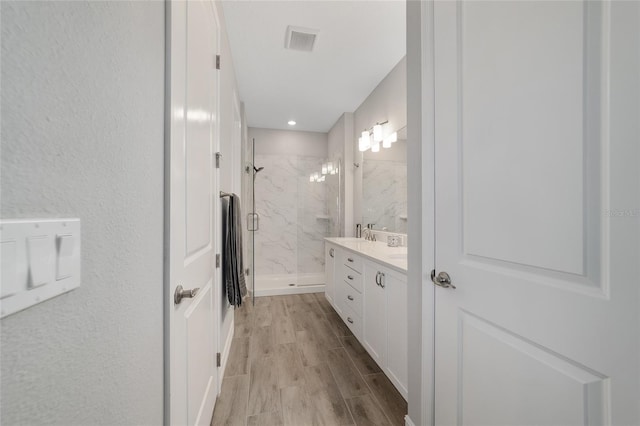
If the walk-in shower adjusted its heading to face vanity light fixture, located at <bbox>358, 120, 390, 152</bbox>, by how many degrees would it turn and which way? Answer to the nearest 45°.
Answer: approximately 45° to its left

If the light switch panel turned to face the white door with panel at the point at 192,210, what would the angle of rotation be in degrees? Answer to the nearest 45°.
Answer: approximately 90° to its left

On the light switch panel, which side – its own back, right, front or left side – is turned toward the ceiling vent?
left

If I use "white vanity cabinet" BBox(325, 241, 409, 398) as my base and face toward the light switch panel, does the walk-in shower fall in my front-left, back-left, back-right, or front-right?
back-right

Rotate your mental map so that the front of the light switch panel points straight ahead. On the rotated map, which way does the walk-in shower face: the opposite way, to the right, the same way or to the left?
to the right

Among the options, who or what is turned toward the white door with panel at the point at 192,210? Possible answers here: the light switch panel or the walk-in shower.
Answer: the walk-in shower

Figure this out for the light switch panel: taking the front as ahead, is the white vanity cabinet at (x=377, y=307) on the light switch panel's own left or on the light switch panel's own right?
on the light switch panel's own left

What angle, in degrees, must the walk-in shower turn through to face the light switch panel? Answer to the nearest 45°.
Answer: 0° — it already faces it

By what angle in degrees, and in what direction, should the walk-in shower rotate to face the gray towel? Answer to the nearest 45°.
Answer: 0° — it already faces it

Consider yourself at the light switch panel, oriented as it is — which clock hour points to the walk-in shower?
The walk-in shower is roughly at 9 o'clock from the light switch panel.

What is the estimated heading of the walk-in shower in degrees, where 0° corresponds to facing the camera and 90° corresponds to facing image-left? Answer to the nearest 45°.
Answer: approximately 0°
